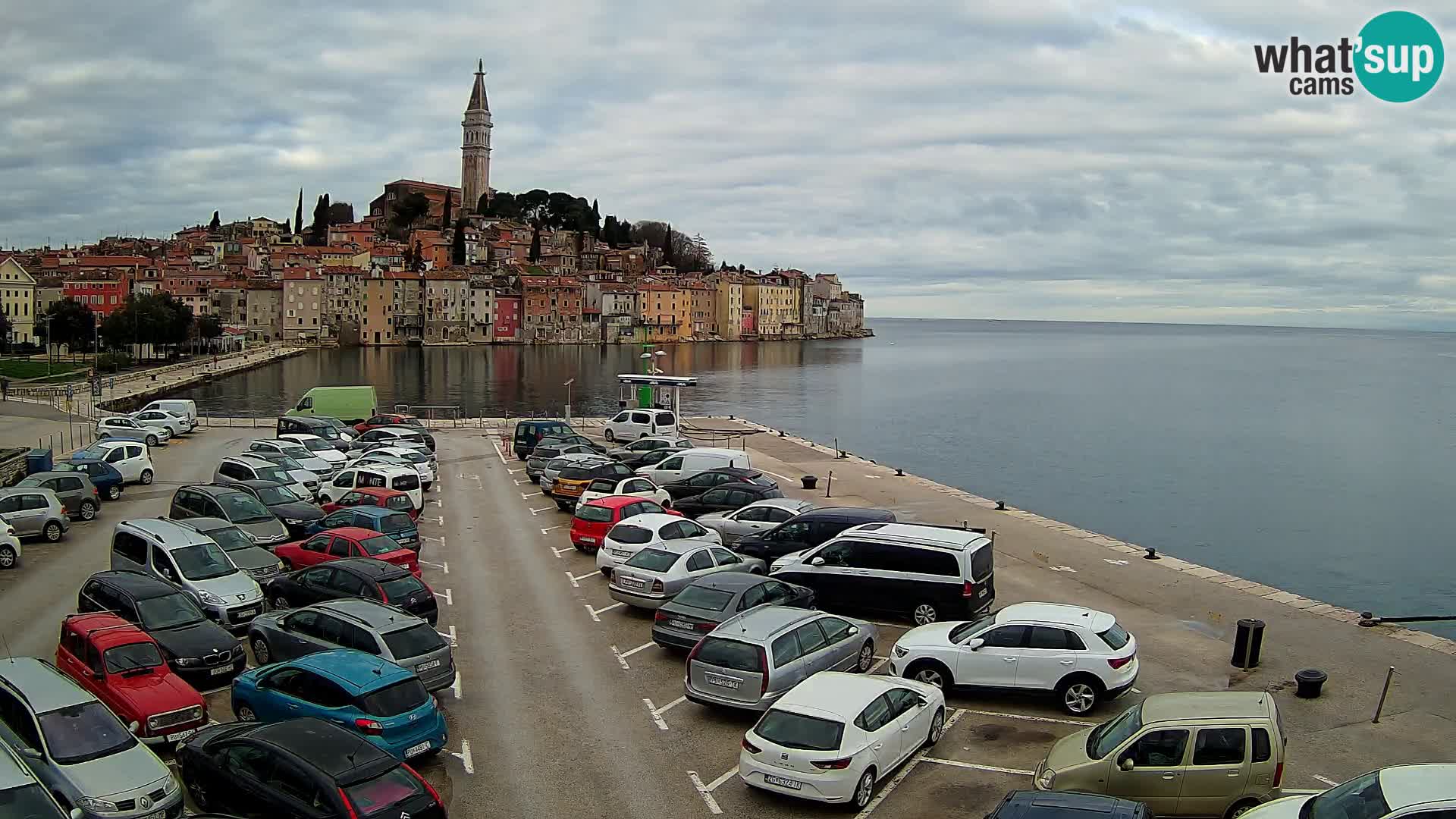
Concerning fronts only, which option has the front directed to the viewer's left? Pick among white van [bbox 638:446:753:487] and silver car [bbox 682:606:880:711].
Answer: the white van

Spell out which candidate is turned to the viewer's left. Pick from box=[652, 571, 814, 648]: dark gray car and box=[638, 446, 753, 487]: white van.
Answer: the white van

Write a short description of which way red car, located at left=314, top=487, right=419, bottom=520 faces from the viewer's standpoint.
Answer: facing away from the viewer and to the left of the viewer

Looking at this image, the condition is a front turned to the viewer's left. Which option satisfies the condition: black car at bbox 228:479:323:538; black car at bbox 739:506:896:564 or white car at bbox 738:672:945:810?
black car at bbox 739:506:896:564

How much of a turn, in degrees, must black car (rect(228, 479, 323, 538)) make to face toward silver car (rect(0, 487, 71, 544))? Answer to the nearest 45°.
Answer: approximately 135° to its right

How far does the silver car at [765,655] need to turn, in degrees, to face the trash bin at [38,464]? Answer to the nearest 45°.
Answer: approximately 90° to its left

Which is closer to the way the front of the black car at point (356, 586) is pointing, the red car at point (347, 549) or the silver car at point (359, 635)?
the red car

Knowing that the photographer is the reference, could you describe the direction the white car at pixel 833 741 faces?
facing away from the viewer and to the right of the viewer
